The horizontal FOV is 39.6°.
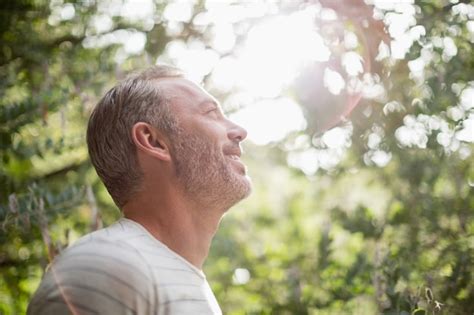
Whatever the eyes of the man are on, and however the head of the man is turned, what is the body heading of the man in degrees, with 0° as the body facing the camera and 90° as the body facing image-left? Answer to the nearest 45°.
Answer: approximately 270°

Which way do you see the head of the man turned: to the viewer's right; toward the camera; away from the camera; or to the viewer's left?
to the viewer's right
